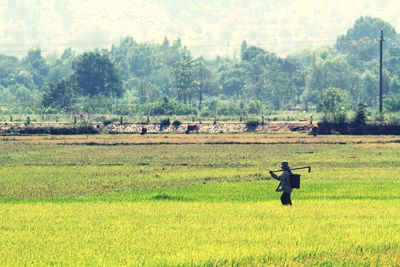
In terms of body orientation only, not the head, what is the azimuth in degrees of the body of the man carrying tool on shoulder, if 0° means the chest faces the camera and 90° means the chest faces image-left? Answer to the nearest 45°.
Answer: approximately 90°
